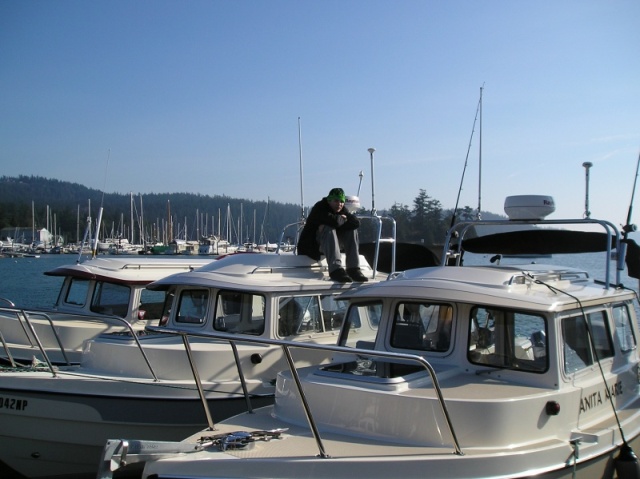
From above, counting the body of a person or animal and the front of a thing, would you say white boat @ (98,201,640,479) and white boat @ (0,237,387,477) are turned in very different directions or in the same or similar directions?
same or similar directions

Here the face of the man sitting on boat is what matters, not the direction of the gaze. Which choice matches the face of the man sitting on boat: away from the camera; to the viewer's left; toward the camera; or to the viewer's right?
toward the camera

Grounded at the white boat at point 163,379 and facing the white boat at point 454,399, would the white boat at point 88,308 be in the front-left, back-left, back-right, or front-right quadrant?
back-left

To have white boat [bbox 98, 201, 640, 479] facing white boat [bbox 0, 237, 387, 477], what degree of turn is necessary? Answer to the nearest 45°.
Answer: approximately 90° to its right

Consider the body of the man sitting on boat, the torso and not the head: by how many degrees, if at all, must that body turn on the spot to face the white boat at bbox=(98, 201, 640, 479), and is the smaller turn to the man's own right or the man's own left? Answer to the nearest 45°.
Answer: approximately 45° to the man's own right

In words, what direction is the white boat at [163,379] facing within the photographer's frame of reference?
facing the viewer and to the left of the viewer

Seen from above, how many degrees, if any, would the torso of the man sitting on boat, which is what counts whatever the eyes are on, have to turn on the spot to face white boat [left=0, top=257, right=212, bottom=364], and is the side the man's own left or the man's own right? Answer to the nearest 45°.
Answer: approximately 135° to the man's own right

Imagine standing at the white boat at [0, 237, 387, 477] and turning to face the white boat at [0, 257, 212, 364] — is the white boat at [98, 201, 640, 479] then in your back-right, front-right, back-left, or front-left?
back-right

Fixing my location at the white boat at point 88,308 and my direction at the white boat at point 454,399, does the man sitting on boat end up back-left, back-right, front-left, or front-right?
front-left

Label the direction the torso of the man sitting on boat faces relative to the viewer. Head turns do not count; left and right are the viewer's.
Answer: facing the viewer and to the right of the viewer

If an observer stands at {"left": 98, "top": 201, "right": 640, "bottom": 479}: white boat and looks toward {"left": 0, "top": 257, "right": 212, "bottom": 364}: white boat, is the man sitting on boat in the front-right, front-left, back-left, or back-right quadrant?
front-right

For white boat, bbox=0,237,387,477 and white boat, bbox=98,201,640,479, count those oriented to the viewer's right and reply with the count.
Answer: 0

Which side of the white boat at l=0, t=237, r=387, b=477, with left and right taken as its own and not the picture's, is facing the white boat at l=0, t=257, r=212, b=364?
right
